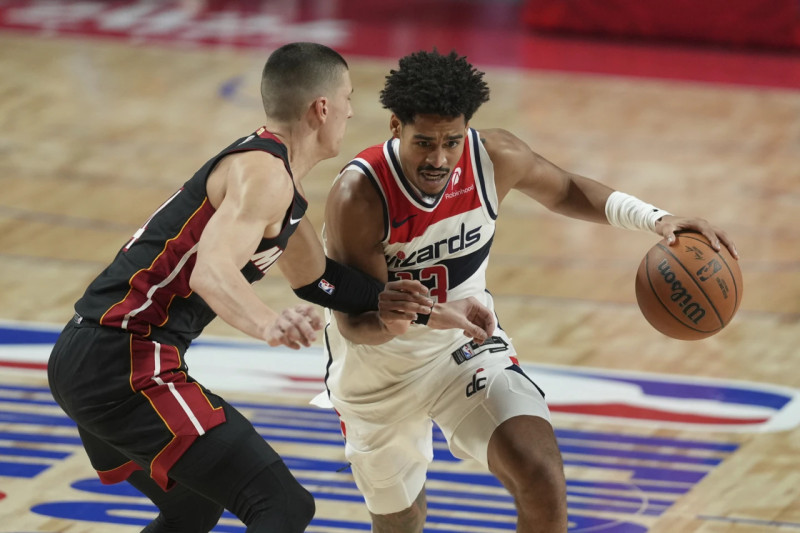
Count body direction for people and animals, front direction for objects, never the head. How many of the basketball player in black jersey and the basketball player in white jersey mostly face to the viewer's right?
1

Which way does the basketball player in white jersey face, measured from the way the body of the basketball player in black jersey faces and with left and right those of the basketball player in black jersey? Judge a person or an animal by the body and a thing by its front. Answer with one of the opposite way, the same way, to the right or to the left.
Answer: to the right

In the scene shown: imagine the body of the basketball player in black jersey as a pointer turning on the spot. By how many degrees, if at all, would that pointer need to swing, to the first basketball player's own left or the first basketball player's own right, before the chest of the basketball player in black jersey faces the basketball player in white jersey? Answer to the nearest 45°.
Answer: approximately 45° to the first basketball player's own left

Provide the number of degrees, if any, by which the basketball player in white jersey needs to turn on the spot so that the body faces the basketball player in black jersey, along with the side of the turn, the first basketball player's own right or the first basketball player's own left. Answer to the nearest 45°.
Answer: approximately 45° to the first basketball player's own right

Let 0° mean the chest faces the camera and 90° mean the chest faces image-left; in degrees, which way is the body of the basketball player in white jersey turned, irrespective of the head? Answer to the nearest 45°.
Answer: approximately 0°

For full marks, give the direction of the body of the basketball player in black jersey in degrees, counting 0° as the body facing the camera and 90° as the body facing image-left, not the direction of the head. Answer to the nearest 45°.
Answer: approximately 270°
